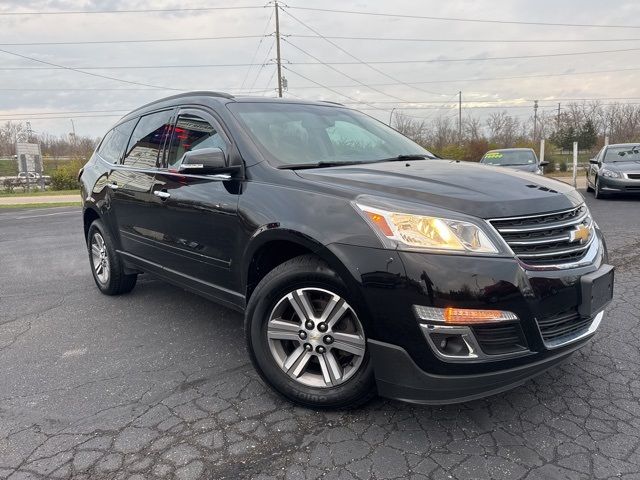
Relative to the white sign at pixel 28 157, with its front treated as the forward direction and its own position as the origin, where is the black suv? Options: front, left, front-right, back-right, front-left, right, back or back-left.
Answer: front

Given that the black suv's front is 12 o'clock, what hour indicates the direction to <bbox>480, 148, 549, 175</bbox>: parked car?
The parked car is roughly at 8 o'clock from the black suv.

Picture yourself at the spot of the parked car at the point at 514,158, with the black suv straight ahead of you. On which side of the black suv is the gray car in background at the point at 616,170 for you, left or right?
left

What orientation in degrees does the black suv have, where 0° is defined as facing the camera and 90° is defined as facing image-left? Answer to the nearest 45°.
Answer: approximately 315°

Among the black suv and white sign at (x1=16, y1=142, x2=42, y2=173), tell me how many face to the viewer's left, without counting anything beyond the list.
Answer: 0

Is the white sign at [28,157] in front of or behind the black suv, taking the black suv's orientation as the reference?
behind

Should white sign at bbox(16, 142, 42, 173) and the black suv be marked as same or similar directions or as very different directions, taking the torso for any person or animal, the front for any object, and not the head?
same or similar directions

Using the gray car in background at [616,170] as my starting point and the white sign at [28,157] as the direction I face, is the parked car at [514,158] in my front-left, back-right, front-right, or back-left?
front-right

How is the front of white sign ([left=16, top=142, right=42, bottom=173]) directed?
toward the camera

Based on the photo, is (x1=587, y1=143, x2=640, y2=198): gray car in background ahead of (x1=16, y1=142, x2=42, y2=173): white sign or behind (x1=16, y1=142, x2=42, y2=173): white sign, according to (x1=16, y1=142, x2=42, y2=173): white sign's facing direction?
ahead

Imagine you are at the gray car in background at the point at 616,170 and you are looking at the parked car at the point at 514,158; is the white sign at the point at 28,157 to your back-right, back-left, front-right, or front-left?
front-left

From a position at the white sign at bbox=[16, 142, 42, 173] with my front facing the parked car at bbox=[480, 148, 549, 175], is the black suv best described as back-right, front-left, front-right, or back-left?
front-right
